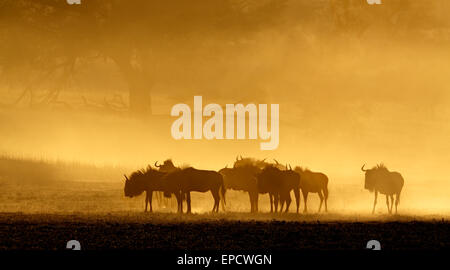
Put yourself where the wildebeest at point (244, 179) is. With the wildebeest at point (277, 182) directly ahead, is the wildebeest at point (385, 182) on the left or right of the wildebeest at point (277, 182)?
left

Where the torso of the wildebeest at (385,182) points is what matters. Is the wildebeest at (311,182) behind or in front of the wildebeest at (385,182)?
in front

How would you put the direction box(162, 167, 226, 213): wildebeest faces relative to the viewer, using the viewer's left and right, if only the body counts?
facing to the left of the viewer

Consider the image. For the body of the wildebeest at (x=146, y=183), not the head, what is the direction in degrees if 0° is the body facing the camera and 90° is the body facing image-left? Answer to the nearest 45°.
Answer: approximately 90°

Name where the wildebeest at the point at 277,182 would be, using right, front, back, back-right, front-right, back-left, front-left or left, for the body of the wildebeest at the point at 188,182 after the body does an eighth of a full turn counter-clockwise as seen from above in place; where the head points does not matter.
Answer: back-left

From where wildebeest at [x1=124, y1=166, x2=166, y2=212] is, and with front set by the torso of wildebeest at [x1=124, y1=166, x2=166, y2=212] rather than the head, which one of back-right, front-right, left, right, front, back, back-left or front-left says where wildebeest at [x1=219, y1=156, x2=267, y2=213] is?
back

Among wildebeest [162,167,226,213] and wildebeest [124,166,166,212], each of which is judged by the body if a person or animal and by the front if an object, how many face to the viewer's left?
2
